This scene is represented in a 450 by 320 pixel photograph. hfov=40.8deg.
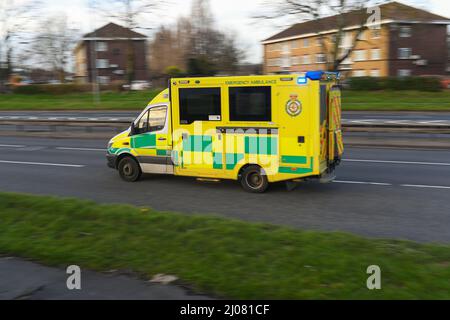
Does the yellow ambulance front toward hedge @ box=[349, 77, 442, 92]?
no

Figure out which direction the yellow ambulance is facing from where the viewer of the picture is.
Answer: facing away from the viewer and to the left of the viewer

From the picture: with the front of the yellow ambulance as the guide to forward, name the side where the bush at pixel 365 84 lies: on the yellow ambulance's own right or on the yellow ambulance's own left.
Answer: on the yellow ambulance's own right
